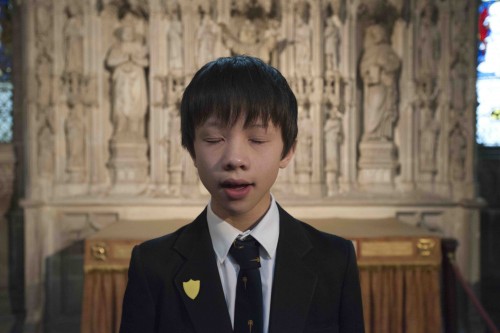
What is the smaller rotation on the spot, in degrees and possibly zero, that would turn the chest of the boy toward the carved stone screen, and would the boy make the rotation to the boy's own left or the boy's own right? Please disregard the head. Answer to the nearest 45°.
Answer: approximately 180°

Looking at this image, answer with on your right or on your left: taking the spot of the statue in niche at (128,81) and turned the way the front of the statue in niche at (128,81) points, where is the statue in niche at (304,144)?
on your left

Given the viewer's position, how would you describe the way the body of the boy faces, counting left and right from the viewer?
facing the viewer

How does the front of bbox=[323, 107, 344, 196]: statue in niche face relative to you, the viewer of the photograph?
facing the viewer

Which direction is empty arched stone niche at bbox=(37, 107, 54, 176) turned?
toward the camera

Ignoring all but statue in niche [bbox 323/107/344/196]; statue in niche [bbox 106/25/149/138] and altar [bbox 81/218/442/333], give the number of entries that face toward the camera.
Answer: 3

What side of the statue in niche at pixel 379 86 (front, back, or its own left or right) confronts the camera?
front

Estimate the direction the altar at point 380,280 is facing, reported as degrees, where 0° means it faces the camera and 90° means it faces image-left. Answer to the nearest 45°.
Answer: approximately 0°

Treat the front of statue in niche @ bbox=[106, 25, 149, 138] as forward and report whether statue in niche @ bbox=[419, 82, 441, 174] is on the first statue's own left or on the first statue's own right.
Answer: on the first statue's own left

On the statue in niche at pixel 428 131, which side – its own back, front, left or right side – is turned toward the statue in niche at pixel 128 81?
right
